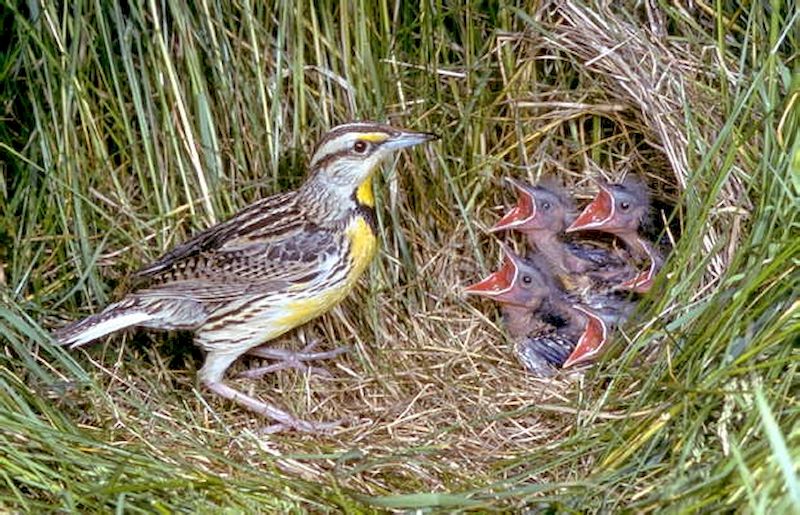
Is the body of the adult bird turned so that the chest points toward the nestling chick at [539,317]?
yes

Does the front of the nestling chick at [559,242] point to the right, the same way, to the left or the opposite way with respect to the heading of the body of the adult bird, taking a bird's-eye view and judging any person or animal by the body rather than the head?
the opposite way

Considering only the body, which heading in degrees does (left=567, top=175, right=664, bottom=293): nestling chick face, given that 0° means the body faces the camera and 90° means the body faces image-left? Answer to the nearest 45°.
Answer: approximately 90°

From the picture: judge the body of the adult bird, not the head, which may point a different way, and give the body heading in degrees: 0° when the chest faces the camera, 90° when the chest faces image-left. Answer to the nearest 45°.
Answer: approximately 270°

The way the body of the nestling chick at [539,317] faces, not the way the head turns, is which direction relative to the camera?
to the viewer's left

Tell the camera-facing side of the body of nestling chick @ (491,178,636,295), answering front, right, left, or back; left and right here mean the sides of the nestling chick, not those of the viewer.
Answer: left

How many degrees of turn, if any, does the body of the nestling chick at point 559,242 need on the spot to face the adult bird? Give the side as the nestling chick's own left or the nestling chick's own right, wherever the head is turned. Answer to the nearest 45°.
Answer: approximately 45° to the nestling chick's own left

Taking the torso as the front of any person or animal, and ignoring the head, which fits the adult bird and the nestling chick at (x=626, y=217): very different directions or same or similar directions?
very different directions
